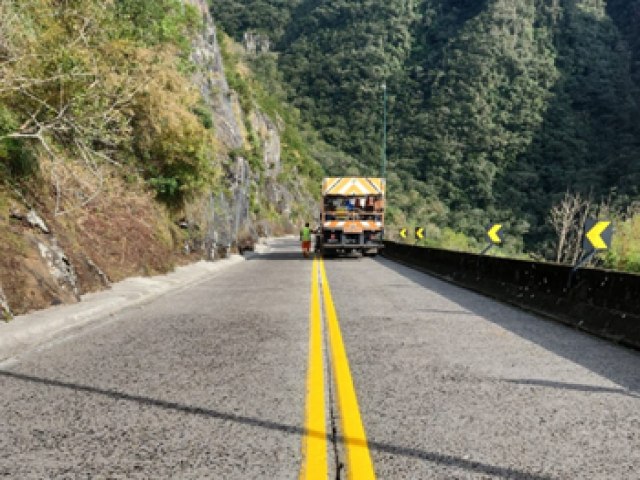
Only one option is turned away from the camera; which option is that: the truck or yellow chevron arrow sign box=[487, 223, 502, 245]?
the truck

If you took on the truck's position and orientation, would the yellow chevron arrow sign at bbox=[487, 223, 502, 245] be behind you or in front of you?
behind

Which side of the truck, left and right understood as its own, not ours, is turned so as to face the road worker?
left

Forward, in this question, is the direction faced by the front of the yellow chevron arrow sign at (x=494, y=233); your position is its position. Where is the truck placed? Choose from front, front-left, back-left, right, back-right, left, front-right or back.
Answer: back-right

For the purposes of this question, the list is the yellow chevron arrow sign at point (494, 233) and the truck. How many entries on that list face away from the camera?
1

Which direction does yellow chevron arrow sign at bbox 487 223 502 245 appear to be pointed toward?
toward the camera

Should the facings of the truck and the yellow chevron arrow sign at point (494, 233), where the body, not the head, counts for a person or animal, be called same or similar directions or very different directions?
very different directions

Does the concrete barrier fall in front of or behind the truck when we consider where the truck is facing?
behind

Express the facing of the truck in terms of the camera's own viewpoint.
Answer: facing away from the viewer

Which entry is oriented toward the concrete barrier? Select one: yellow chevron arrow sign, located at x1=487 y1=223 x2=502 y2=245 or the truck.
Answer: the yellow chevron arrow sign

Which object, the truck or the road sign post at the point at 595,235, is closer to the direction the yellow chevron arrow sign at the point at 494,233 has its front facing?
the road sign post

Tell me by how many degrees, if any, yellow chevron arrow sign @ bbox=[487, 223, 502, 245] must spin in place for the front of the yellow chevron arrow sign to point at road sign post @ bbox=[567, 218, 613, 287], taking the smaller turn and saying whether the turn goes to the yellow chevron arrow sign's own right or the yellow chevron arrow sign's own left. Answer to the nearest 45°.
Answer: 0° — it already faces it

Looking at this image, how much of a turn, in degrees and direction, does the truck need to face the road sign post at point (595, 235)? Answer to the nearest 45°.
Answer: approximately 180°
